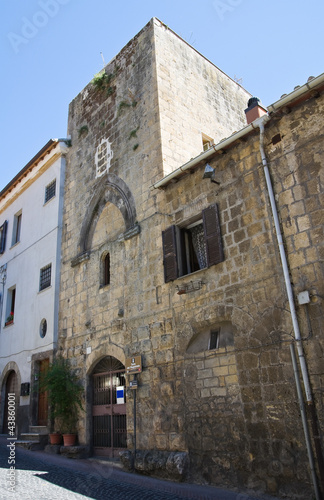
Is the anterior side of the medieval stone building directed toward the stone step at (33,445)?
no

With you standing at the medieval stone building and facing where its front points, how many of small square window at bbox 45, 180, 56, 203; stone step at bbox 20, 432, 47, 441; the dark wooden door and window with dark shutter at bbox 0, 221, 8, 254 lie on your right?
4

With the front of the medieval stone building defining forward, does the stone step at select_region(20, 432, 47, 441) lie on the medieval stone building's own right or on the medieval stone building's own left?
on the medieval stone building's own right

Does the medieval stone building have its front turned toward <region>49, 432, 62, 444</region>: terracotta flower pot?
no

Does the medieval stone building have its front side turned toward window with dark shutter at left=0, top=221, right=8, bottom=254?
no

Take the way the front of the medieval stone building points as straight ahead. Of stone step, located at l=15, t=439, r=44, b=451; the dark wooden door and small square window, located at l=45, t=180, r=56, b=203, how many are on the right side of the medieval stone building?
3

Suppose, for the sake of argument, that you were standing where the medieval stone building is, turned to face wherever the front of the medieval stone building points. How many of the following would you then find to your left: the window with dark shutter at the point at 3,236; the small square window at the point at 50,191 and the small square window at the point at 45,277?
0

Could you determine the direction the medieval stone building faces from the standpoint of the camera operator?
facing the viewer and to the left of the viewer

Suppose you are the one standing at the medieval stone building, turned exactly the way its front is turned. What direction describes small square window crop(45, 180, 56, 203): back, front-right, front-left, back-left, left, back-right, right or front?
right

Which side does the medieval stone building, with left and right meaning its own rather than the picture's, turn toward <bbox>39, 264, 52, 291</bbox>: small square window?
right
